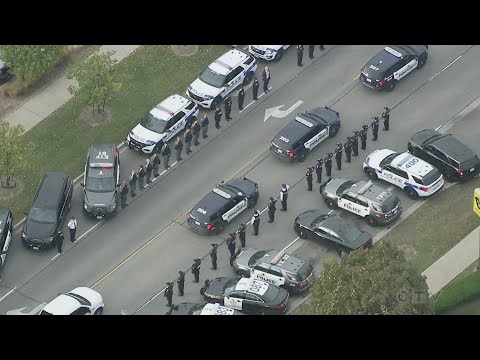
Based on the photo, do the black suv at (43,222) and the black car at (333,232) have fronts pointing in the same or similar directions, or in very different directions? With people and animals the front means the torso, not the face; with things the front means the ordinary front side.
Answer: very different directions

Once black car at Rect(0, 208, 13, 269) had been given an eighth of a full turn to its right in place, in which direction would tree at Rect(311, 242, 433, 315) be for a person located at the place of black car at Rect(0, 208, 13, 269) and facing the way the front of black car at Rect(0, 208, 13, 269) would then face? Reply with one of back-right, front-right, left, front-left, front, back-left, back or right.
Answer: back-left

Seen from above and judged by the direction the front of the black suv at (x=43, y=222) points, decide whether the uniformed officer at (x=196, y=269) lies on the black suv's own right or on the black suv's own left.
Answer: on the black suv's own left

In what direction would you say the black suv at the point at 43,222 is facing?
toward the camera

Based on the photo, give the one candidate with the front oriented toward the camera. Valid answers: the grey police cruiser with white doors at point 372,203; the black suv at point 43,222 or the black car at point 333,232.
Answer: the black suv

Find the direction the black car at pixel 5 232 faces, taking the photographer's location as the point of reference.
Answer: facing the viewer and to the left of the viewer

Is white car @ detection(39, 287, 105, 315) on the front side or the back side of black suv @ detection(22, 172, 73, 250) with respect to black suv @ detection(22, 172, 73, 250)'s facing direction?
on the front side

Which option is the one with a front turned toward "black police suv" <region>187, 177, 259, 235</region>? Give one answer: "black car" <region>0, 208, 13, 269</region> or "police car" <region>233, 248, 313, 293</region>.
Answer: the police car

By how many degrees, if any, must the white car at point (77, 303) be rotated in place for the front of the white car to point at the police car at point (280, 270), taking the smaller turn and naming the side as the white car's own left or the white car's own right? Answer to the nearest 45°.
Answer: approximately 45° to the white car's own right

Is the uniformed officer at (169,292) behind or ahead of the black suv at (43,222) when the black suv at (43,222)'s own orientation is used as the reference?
ahead
